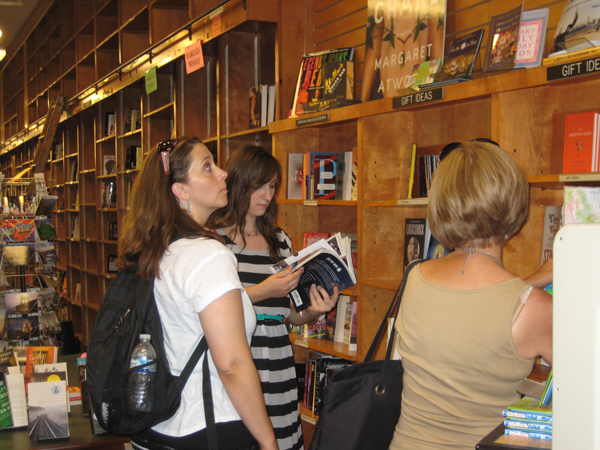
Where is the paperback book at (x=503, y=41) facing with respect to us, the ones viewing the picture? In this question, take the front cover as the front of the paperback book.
facing the viewer and to the left of the viewer

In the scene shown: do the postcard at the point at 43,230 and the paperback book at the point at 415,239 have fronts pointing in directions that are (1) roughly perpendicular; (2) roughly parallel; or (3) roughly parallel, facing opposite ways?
roughly perpendicular

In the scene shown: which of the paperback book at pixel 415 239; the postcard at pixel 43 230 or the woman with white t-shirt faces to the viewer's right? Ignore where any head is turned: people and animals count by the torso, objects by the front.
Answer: the woman with white t-shirt

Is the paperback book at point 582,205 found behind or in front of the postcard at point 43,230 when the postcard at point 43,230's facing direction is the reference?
in front

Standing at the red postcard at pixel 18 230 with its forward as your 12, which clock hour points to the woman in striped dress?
The woman in striped dress is roughly at 11 o'clock from the red postcard.

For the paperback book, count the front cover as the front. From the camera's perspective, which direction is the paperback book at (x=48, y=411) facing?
toward the camera

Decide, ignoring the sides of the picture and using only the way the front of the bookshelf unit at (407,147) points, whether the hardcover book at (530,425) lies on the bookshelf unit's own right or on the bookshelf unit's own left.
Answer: on the bookshelf unit's own left

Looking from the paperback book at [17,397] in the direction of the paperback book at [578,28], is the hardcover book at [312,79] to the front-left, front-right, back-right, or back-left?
front-left

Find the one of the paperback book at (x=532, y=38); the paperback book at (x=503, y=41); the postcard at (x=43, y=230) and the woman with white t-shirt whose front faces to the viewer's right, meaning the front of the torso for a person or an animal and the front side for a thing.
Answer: the woman with white t-shirt

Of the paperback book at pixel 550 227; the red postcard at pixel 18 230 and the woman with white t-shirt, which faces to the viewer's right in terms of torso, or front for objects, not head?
the woman with white t-shirt

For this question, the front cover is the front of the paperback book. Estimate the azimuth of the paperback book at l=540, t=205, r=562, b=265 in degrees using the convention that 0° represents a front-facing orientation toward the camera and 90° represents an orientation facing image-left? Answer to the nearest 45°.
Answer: approximately 0°

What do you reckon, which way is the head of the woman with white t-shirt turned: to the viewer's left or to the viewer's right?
to the viewer's right

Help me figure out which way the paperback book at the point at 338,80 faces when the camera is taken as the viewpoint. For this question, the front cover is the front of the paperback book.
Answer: facing the viewer

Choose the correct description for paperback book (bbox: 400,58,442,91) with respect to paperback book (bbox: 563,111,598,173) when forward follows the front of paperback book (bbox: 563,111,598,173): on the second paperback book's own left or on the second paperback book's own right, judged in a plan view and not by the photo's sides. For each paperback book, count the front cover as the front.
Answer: on the second paperback book's own right

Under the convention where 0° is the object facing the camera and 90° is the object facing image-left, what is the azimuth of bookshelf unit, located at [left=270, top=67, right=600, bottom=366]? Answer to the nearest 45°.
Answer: approximately 45°

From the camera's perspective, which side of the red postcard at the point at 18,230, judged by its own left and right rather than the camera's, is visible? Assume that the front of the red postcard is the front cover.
front

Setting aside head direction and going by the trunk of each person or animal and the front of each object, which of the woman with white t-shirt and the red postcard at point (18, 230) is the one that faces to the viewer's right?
the woman with white t-shirt

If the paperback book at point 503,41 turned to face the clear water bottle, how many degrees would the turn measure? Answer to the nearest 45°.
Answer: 0° — it already faces it

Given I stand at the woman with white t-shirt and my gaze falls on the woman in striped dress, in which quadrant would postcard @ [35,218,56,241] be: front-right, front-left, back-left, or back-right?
front-left
